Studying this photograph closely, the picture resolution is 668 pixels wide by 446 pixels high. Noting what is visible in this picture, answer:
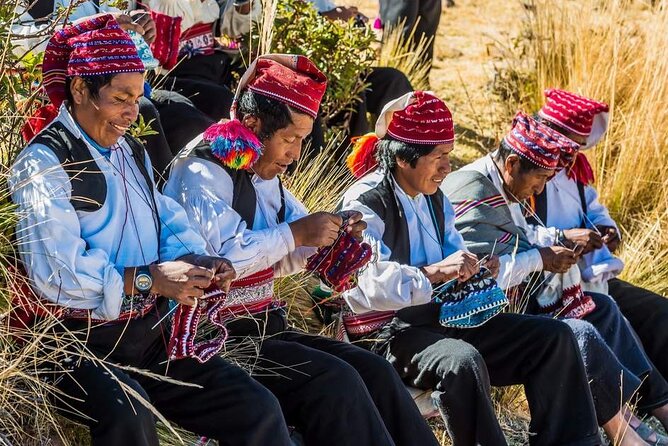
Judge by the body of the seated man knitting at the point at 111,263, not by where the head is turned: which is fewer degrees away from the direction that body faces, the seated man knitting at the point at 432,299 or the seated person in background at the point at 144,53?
the seated man knitting

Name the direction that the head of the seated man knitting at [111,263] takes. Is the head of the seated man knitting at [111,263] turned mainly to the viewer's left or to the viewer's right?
to the viewer's right

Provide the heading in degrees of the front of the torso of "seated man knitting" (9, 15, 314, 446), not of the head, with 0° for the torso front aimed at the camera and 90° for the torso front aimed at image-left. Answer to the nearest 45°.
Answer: approximately 315°

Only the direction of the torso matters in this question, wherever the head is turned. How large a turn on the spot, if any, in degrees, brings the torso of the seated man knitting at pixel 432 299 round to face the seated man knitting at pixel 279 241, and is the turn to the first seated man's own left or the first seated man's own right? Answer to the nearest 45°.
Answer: approximately 90° to the first seated man's own right

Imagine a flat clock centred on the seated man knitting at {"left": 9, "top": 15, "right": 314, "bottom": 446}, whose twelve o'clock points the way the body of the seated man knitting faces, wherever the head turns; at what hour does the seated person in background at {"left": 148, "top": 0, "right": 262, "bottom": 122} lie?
The seated person in background is roughly at 8 o'clock from the seated man knitting.

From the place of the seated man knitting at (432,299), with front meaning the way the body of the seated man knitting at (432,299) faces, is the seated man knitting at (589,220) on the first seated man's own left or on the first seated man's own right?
on the first seated man's own left

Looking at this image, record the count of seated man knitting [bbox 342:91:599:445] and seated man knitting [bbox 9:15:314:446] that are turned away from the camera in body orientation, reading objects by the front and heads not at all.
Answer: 0

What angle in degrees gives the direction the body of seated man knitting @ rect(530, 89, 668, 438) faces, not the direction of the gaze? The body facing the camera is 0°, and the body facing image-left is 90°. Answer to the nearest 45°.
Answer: approximately 315°

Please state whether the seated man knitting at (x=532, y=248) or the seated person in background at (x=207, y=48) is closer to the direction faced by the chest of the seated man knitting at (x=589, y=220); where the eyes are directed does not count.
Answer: the seated man knitting

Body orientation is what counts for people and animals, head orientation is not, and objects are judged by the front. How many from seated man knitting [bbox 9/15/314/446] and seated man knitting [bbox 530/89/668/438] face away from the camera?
0

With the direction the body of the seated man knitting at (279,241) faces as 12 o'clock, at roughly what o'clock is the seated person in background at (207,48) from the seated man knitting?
The seated person in background is roughly at 7 o'clock from the seated man knitting.
